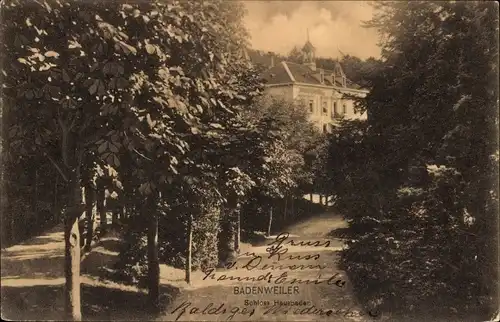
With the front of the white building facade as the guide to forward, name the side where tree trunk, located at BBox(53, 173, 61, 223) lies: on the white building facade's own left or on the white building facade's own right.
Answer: on the white building facade's own right

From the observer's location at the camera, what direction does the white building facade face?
facing the viewer and to the right of the viewer
